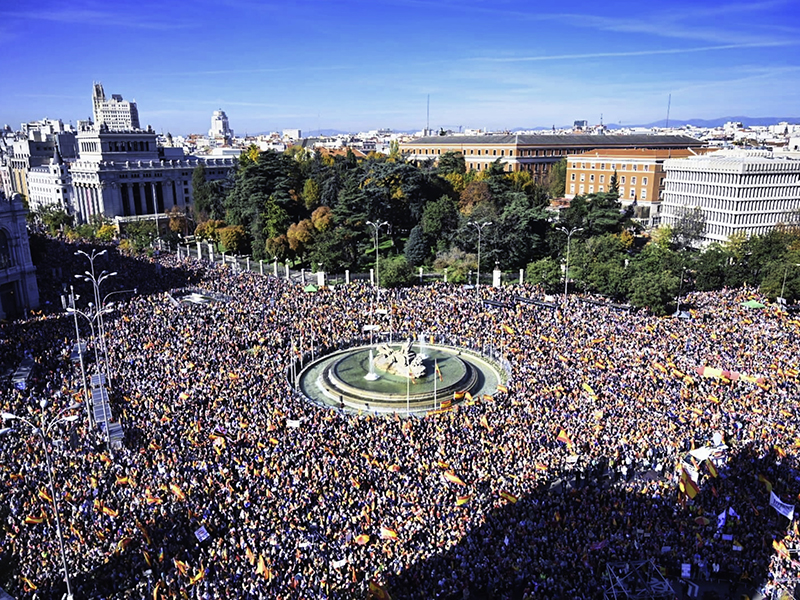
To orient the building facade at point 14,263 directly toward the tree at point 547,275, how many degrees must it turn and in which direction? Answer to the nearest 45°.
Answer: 0° — it already faces it

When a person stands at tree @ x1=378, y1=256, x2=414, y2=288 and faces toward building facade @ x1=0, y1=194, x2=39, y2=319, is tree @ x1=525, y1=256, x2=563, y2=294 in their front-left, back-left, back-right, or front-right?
back-left

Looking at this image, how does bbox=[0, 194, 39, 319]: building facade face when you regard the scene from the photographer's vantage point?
facing the viewer and to the right of the viewer

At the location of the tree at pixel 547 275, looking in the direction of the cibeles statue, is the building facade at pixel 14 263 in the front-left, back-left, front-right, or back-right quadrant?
front-right

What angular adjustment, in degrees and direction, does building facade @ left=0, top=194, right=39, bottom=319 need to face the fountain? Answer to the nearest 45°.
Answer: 0° — it already faces it

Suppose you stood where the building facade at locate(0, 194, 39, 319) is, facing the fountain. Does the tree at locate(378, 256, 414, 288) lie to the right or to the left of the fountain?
left

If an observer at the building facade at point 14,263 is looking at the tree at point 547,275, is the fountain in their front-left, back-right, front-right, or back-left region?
front-right

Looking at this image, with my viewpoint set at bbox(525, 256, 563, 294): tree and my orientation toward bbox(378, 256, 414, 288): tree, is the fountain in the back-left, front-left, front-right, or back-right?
front-left

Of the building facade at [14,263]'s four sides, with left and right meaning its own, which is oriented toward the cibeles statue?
front

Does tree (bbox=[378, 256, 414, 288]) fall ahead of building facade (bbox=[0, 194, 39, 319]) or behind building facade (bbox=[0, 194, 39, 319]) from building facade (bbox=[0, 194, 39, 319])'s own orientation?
ahead

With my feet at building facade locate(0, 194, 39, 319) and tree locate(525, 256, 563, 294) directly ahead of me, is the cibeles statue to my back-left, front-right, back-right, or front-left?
front-right
